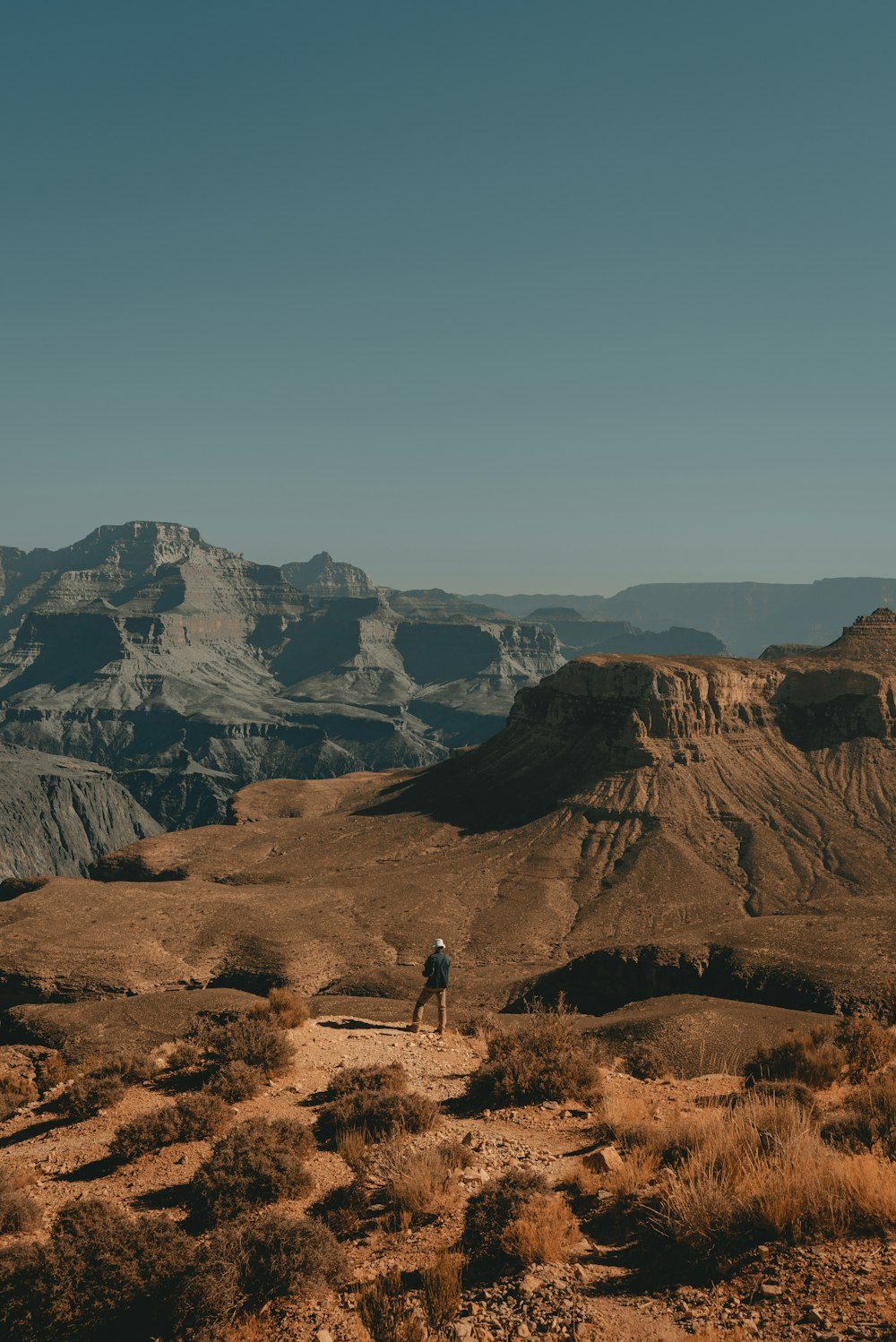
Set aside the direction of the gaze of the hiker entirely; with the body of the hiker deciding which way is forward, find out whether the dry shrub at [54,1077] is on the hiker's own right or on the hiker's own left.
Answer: on the hiker's own left

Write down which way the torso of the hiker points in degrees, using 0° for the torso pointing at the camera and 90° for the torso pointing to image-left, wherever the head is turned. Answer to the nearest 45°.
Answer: approximately 180°

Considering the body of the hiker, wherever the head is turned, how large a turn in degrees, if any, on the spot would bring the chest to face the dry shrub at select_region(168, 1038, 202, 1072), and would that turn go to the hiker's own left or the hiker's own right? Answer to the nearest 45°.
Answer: approximately 135° to the hiker's own left

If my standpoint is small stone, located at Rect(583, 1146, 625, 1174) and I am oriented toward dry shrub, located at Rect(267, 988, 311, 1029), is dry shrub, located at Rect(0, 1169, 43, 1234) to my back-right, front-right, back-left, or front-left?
front-left

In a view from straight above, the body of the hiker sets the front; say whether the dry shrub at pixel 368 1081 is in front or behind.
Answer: behind

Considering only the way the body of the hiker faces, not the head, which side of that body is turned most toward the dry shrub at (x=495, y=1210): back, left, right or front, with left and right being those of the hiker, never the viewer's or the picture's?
back

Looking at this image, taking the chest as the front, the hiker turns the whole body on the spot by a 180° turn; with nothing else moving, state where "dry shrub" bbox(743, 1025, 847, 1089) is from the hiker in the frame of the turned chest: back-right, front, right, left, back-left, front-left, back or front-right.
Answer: front-left

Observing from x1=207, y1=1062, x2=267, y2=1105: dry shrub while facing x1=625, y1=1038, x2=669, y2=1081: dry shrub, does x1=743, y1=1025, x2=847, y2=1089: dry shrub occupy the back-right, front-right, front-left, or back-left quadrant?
front-right

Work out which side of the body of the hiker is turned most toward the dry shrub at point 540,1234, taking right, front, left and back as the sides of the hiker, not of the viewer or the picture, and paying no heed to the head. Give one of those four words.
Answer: back

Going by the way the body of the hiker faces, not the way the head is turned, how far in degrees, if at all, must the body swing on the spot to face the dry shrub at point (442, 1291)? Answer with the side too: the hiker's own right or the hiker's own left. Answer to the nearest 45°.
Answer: approximately 180°

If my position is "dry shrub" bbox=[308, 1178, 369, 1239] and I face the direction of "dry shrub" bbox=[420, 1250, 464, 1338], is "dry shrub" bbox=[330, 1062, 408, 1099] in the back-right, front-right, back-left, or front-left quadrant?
back-left

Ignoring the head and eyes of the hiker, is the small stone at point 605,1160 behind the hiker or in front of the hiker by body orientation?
behind

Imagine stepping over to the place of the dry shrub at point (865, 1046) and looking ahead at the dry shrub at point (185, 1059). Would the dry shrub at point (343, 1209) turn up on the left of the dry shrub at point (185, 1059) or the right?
left
